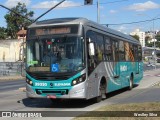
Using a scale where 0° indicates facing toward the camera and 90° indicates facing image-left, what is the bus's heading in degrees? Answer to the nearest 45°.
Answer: approximately 45°
